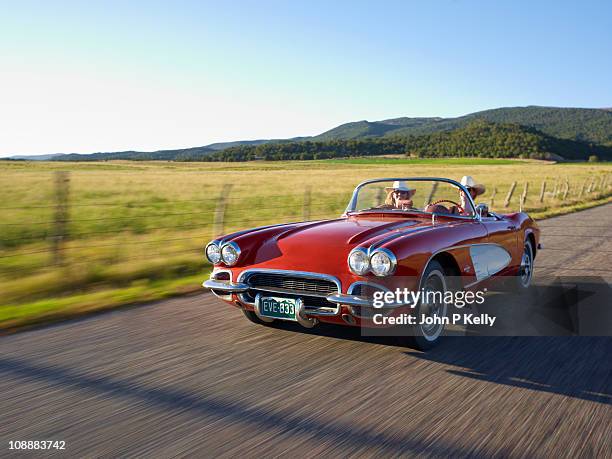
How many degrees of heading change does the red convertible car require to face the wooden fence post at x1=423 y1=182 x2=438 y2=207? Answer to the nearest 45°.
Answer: approximately 135° to its right

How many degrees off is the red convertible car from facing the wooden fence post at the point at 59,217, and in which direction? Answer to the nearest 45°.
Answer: approximately 90° to its right

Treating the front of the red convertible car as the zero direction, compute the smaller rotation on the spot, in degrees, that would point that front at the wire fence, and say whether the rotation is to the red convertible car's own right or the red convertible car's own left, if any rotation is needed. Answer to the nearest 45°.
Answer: approximately 90° to the red convertible car's own right

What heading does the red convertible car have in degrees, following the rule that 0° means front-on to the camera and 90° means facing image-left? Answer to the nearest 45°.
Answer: approximately 45°
